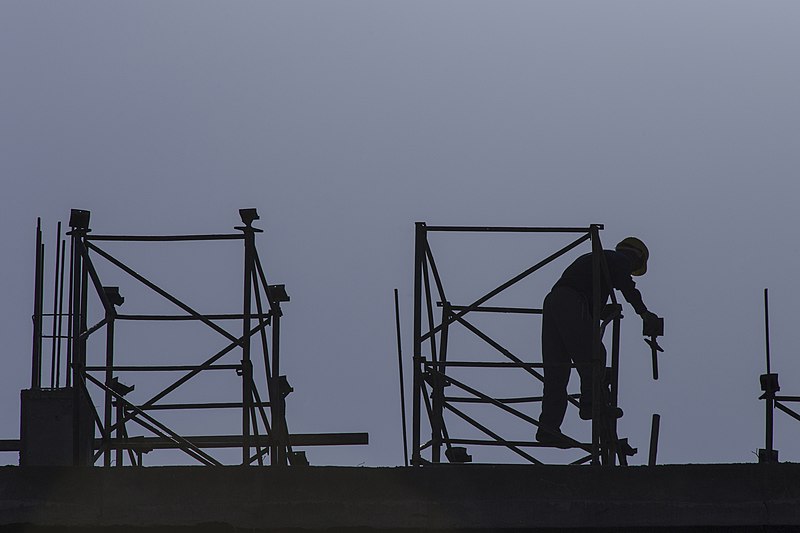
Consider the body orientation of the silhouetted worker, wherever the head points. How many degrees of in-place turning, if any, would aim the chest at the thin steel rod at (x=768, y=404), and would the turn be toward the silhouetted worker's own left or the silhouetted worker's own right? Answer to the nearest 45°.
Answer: approximately 45° to the silhouetted worker's own left

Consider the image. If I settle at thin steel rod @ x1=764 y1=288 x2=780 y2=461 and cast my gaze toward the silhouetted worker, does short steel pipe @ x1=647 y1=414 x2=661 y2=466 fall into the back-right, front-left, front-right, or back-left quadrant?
front-left

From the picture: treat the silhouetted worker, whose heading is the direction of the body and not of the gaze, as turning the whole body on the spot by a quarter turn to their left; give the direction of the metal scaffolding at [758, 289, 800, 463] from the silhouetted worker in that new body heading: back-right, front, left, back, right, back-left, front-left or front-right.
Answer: front-right

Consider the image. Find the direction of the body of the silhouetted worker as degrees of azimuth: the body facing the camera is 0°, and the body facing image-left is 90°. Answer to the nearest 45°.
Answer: approximately 270°

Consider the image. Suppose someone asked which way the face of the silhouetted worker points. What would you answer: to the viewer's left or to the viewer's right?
to the viewer's right
